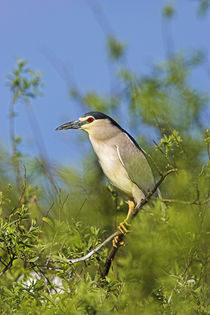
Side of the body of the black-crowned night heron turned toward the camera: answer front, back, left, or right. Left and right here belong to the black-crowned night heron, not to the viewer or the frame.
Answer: left
